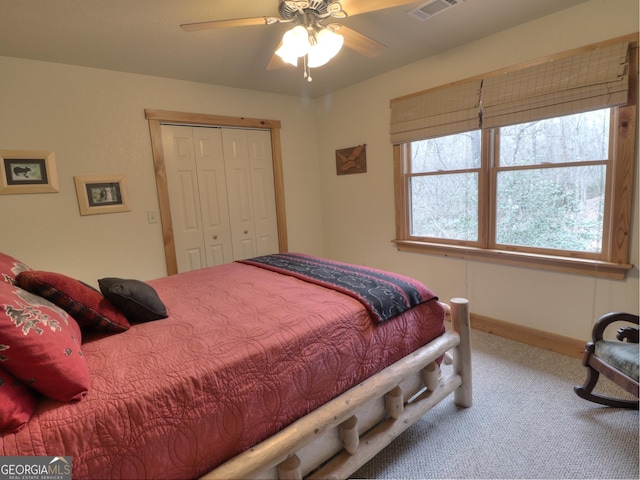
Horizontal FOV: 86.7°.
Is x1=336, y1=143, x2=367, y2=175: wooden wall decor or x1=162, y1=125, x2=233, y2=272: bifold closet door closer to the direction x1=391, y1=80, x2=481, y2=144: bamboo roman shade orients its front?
the bifold closet door

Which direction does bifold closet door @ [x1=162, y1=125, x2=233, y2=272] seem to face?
toward the camera

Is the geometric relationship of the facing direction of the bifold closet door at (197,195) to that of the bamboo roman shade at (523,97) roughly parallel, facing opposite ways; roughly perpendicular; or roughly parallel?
roughly perpendicular

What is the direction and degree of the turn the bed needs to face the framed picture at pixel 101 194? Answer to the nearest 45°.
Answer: approximately 90° to its left

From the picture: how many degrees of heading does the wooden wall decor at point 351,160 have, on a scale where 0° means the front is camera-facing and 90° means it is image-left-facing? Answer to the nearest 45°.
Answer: approximately 45°

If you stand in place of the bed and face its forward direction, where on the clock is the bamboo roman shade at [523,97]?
The bamboo roman shade is roughly at 1 o'clock from the bed.

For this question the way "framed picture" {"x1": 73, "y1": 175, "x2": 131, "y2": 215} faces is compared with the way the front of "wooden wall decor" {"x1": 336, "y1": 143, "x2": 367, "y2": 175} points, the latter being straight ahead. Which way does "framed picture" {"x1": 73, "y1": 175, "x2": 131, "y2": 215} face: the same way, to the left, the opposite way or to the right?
to the left

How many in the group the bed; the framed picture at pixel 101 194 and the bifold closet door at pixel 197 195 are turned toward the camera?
2

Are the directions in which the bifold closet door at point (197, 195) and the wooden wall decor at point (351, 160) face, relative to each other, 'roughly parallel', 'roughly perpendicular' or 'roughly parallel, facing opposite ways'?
roughly perpendicular

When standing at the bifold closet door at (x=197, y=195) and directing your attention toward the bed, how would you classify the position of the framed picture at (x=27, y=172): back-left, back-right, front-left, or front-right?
front-right

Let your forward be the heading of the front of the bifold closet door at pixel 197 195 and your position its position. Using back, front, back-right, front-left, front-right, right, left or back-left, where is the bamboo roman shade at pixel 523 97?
front-left

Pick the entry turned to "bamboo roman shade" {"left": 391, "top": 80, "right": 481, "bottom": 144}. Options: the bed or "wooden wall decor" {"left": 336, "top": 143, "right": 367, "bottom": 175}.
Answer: the bed

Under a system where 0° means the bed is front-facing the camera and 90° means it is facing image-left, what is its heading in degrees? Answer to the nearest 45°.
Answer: approximately 225°

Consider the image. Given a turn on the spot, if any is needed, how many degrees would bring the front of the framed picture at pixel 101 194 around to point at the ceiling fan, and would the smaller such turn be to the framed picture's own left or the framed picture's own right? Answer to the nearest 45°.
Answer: approximately 45° to the framed picture's own left

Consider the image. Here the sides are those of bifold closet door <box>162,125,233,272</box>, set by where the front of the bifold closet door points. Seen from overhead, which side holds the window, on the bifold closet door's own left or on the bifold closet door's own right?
on the bifold closet door's own left

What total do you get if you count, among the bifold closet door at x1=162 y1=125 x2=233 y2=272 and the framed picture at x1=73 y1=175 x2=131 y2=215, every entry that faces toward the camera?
2

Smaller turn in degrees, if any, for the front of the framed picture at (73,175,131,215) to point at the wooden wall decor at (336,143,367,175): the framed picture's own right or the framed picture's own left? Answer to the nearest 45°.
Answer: approximately 90° to the framed picture's own left

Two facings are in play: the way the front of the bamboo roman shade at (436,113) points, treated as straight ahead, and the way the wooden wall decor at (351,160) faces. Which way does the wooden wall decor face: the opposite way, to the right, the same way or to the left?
the same way

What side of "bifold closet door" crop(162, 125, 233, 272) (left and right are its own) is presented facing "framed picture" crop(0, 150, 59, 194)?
right
